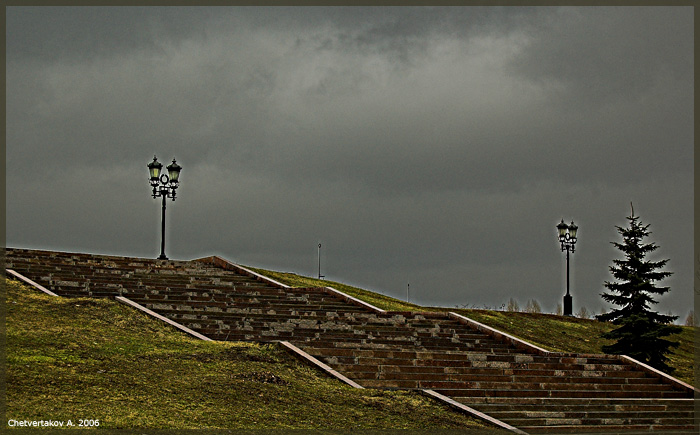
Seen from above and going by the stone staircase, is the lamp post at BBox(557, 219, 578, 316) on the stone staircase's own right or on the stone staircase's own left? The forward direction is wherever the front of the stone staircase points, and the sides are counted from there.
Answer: on the stone staircase's own left

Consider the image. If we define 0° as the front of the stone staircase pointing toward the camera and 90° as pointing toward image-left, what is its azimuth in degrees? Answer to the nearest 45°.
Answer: approximately 315°

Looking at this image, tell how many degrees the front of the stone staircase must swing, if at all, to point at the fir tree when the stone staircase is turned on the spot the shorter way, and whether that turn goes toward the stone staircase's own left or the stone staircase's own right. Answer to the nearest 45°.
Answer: approximately 90° to the stone staircase's own left
